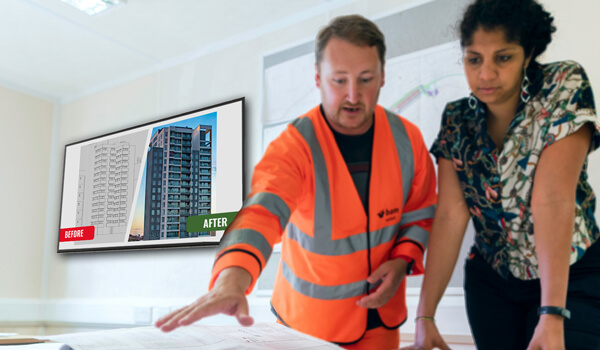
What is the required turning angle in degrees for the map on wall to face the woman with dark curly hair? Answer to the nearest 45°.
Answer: approximately 45° to its left

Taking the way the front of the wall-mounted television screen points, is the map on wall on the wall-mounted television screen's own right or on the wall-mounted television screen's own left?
on the wall-mounted television screen's own left

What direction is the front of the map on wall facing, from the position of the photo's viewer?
facing the viewer and to the left of the viewer

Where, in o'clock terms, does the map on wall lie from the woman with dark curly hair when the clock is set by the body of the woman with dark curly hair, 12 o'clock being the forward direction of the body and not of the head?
The map on wall is roughly at 4 o'clock from the woman with dark curly hair.

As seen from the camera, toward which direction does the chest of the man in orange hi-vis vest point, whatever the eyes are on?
toward the camera

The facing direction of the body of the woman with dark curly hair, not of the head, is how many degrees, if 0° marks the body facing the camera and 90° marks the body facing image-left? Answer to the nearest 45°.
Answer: approximately 45°

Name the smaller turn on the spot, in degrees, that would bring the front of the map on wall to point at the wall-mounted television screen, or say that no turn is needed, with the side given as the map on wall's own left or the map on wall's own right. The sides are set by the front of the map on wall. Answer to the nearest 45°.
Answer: approximately 90° to the map on wall's own right

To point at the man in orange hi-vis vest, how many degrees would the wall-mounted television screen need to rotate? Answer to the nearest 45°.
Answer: approximately 45° to its left

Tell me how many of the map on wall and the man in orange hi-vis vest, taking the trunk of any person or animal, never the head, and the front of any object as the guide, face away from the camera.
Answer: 0
